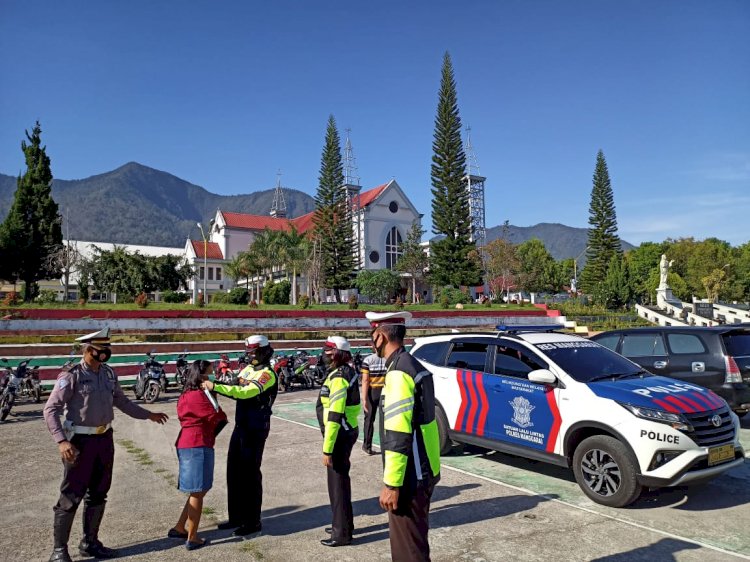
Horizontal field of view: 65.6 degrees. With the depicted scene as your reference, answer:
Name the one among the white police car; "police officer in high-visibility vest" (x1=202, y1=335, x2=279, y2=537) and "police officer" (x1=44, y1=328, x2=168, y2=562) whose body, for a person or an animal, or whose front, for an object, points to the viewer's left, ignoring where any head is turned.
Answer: the police officer in high-visibility vest

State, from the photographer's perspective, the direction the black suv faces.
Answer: facing away from the viewer and to the left of the viewer

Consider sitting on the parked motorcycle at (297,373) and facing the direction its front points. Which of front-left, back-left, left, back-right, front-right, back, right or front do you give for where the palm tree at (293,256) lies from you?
back-right

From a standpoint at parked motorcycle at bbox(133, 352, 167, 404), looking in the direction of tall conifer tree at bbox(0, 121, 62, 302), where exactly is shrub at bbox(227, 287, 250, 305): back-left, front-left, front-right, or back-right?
front-right

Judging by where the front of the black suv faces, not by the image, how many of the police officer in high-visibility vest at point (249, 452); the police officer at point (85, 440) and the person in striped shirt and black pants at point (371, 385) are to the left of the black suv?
3

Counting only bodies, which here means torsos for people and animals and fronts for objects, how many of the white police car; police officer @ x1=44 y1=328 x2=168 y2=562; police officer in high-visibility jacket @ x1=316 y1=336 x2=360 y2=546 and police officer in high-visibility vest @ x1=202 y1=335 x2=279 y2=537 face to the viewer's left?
2

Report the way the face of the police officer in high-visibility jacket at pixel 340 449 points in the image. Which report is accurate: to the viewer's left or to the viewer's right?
to the viewer's left

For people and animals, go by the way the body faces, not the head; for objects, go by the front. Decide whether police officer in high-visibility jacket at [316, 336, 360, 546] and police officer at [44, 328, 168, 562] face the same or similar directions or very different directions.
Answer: very different directions

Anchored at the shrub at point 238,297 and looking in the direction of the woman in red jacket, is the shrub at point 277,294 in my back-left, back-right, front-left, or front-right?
back-left

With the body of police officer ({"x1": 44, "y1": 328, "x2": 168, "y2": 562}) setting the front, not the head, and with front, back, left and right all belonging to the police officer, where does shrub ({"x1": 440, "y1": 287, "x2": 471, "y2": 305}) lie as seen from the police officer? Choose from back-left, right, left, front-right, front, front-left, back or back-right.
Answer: left

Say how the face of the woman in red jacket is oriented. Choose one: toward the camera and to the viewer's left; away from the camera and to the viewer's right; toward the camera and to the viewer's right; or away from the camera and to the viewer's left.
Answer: away from the camera and to the viewer's right

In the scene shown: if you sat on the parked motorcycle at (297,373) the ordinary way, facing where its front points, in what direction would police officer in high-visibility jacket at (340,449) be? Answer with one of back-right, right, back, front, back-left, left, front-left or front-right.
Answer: front-left

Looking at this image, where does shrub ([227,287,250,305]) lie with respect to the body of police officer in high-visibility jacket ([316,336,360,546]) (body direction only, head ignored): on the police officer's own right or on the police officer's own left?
on the police officer's own right

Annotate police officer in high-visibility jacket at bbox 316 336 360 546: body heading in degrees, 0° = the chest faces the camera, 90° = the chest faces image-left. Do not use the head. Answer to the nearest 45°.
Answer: approximately 90°

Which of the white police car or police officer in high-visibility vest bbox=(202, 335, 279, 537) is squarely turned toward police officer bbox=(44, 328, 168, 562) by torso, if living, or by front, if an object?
the police officer in high-visibility vest

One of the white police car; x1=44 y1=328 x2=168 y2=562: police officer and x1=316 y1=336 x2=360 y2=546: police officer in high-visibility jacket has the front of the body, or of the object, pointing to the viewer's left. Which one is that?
the police officer in high-visibility jacket

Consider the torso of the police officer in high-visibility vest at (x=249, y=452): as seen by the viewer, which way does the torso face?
to the viewer's left
